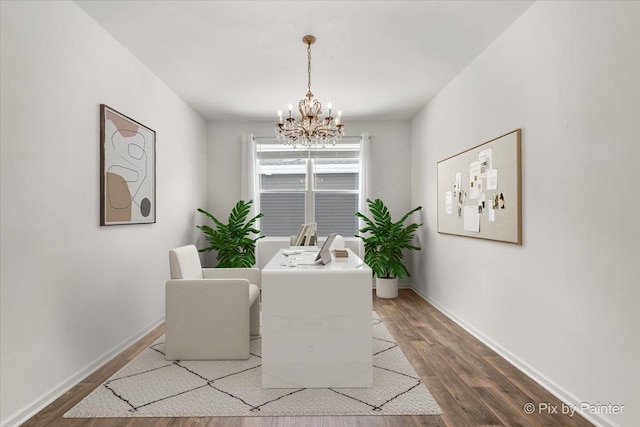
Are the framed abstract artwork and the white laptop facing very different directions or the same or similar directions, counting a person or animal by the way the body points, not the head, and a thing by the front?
very different directions

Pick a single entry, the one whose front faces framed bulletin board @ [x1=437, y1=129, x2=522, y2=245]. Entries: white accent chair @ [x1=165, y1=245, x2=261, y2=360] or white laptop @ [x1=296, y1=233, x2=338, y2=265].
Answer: the white accent chair

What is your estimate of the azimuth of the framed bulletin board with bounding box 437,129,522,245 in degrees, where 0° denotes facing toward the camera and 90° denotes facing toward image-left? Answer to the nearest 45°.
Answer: approximately 45°

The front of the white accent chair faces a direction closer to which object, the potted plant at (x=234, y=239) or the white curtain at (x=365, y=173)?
the white curtain

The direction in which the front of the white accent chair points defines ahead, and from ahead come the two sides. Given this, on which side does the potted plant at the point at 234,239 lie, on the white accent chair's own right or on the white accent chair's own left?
on the white accent chair's own left

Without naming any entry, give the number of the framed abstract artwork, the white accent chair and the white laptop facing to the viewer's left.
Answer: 1

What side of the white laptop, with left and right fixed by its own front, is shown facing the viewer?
left

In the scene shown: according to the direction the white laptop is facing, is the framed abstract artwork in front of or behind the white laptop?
in front

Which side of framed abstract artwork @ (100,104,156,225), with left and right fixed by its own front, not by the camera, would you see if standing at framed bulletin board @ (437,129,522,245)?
front

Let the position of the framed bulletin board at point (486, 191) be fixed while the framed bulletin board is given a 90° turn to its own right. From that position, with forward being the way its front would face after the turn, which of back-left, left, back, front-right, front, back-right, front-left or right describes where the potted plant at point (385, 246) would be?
front

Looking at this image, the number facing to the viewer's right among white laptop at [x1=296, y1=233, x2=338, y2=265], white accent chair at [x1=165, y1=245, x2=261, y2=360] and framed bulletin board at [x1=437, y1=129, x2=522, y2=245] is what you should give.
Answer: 1

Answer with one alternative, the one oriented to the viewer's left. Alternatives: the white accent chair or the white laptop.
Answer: the white laptop

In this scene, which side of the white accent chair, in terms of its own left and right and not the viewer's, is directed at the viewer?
right

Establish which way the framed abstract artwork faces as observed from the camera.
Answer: facing the viewer and to the right of the viewer

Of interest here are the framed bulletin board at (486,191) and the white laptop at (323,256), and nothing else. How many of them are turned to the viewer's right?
0

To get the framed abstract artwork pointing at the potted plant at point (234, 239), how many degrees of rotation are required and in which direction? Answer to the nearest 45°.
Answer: approximately 90° to its left

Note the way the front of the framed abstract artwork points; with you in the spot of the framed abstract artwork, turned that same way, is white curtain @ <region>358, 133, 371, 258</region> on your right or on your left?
on your left
